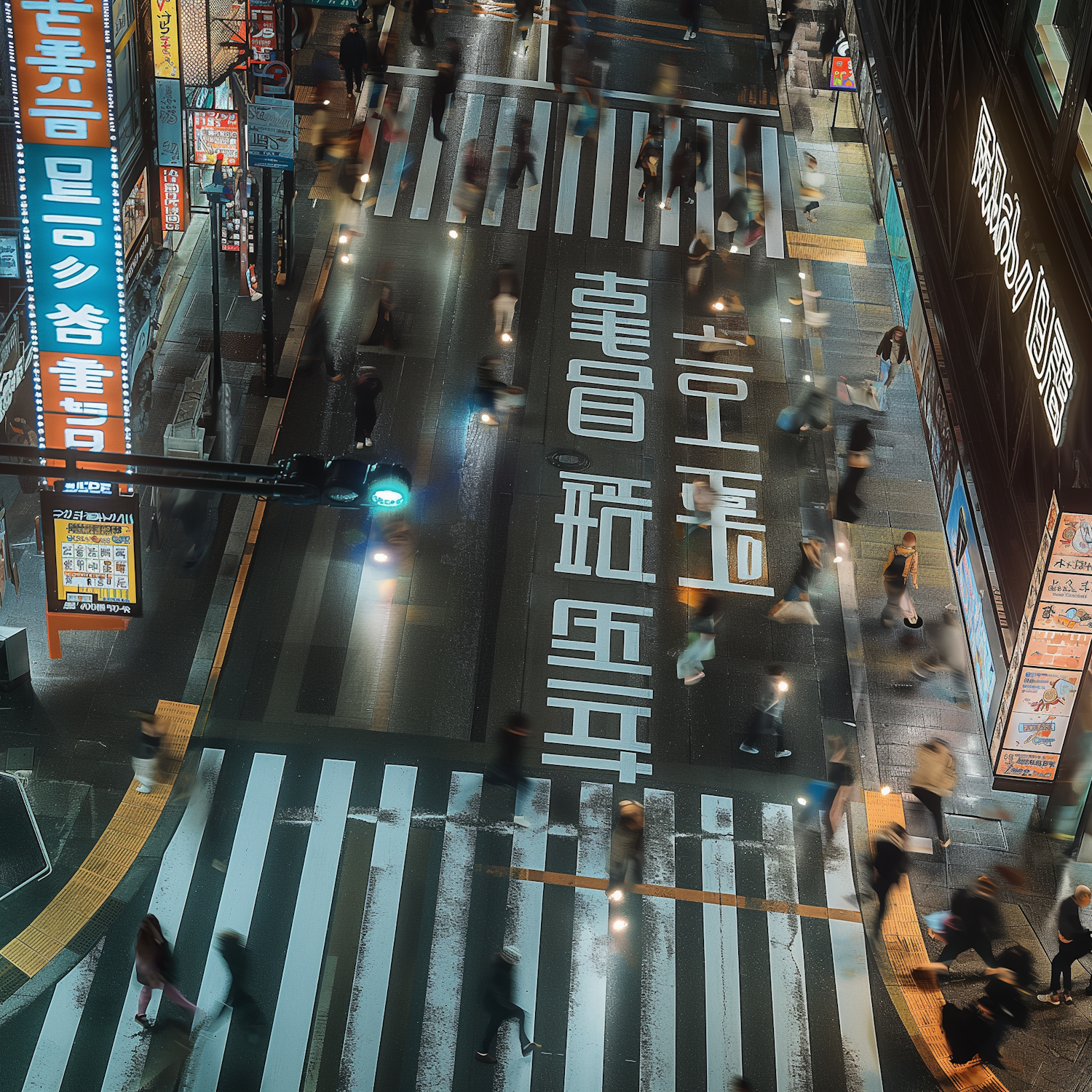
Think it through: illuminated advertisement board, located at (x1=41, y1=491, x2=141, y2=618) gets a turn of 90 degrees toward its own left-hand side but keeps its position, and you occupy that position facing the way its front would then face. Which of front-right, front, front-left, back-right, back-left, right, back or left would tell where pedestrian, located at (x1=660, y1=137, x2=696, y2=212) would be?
front-left

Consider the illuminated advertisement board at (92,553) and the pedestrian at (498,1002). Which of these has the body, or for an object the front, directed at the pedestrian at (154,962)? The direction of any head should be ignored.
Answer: the illuminated advertisement board

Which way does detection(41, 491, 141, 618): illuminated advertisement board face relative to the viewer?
toward the camera

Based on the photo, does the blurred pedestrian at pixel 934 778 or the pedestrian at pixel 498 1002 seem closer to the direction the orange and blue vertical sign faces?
the pedestrian

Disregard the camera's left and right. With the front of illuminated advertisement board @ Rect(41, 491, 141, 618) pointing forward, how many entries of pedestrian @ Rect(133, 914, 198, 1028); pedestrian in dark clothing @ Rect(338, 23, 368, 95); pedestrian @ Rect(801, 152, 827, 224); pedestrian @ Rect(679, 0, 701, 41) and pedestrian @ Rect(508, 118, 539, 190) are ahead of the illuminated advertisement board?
1

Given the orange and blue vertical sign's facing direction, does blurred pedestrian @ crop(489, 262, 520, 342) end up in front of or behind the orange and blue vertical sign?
behind

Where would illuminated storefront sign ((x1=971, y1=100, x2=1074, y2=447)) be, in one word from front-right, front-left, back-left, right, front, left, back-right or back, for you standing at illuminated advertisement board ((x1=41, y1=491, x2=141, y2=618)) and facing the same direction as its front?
left

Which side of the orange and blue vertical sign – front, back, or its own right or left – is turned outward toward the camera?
front
